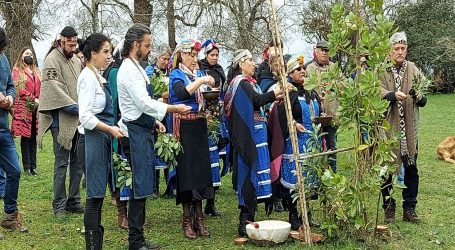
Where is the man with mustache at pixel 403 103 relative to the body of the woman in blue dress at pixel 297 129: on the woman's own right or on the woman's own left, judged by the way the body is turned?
on the woman's own left

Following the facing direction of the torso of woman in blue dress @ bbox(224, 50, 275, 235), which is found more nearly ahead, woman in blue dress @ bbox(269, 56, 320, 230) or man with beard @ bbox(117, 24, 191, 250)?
the woman in blue dress

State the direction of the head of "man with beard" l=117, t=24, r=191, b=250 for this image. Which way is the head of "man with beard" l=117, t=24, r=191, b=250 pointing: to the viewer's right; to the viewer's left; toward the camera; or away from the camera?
to the viewer's right

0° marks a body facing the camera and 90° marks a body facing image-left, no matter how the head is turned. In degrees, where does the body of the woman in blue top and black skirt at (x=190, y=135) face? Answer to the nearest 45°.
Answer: approximately 315°

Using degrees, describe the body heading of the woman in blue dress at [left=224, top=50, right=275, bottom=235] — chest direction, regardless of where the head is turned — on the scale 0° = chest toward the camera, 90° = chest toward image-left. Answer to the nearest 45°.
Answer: approximately 270°

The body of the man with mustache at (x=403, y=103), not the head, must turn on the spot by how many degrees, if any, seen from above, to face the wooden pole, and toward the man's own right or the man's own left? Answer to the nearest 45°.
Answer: approximately 45° to the man's own right

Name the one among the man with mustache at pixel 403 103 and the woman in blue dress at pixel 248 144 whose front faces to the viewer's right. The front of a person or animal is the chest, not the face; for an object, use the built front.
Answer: the woman in blue dress

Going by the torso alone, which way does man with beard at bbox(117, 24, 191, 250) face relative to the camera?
to the viewer's right
